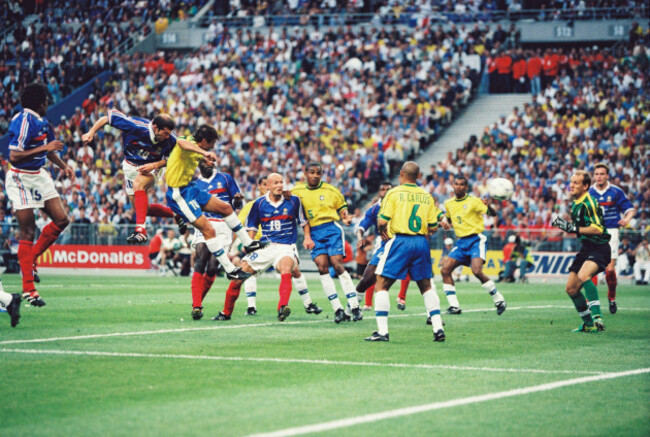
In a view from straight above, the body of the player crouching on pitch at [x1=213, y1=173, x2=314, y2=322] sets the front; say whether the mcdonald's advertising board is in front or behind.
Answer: behind

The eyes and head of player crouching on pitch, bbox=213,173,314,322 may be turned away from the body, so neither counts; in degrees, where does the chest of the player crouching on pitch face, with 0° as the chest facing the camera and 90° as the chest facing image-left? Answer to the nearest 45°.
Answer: approximately 0°

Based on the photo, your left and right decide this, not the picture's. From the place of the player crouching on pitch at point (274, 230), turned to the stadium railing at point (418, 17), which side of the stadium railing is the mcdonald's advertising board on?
left

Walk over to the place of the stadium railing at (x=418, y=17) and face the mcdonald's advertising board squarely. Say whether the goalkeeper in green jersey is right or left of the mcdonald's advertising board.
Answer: left

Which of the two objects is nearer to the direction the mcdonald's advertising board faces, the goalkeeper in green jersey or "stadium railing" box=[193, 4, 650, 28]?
the goalkeeper in green jersey

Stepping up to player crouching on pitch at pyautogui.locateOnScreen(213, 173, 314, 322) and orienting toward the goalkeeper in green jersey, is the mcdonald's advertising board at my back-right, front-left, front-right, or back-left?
back-left

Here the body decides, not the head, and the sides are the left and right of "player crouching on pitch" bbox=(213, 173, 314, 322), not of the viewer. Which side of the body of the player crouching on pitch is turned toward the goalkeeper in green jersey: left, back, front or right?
left

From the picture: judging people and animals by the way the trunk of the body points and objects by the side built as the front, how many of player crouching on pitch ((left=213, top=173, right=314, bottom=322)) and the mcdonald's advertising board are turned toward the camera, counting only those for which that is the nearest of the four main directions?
2
